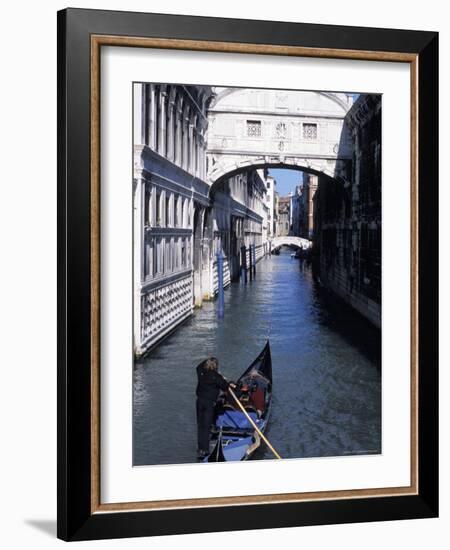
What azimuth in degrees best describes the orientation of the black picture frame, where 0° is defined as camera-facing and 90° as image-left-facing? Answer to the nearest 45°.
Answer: approximately 315°
